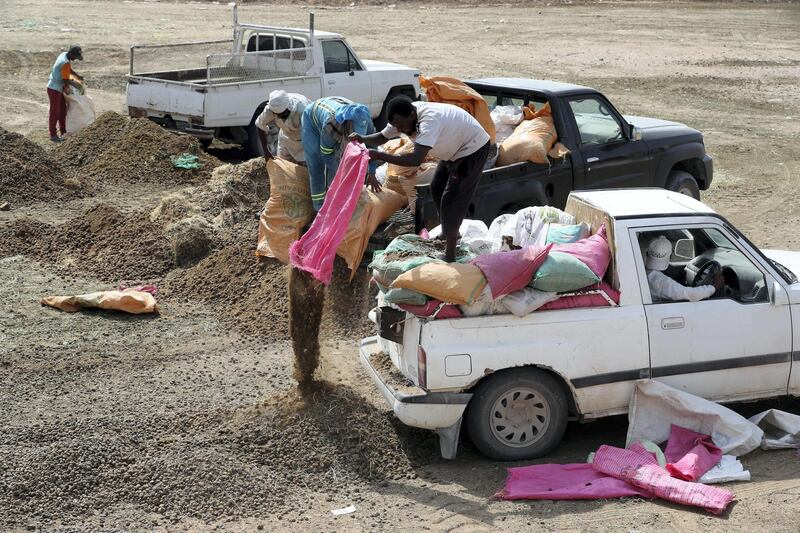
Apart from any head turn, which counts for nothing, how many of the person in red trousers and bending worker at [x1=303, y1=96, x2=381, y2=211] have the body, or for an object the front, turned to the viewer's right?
2

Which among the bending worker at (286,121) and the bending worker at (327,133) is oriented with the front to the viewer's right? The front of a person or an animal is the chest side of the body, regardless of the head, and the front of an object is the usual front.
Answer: the bending worker at (327,133)

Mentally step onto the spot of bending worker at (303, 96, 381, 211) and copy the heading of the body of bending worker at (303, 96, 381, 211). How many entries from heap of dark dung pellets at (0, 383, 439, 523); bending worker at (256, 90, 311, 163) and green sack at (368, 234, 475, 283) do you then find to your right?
2

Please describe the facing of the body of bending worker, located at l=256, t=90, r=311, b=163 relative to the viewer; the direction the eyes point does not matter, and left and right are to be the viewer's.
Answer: facing the viewer and to the left of the viewer

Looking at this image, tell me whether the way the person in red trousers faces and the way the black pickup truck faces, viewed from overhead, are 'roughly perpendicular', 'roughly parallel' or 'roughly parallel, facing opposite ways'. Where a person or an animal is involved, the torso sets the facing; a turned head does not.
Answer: roughly parallel

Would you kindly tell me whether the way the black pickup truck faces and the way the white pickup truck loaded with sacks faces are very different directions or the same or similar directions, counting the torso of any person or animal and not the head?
same or similar directions

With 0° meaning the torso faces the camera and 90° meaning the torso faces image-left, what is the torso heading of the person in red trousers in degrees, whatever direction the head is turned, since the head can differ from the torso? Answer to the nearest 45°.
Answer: approximately 270°

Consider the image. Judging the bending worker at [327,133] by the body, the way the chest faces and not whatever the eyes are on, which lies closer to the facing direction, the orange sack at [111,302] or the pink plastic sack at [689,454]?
the pink plastic sack

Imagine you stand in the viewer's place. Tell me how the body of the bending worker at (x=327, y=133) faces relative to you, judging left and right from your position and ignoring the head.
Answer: facing to the right of the viewer

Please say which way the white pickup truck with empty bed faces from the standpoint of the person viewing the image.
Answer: facing away from the viewer and to the right of the viewer

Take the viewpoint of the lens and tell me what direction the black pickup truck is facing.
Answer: facing away from the viewer and to the right of the viewer

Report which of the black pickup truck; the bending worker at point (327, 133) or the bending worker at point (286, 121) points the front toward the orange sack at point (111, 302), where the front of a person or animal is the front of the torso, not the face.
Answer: the bending worker at point (286, 121)

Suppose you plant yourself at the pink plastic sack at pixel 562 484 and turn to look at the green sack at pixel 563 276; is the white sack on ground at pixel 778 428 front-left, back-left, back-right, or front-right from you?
front-right

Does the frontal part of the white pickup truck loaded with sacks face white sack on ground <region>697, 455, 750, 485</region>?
no

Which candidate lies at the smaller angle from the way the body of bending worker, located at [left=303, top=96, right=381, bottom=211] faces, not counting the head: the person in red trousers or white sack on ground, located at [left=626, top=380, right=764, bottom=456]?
the white sack on ground

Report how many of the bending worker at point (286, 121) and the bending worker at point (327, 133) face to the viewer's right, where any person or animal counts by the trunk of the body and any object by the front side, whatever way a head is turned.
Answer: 1

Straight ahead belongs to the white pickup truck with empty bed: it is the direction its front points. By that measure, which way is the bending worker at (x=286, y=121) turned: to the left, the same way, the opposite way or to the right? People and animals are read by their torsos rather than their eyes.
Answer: the opposite way

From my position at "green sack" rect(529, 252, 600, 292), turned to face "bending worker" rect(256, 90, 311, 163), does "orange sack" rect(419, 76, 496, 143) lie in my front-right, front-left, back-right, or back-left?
front-right

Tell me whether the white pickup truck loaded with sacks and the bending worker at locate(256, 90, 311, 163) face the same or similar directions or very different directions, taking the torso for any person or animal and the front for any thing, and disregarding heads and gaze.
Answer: very different directions

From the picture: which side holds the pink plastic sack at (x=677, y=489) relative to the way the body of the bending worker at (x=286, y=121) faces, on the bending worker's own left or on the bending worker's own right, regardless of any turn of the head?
on the bending worker's own left
